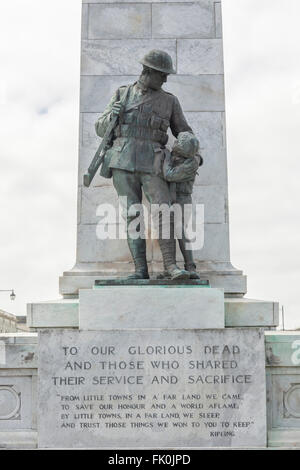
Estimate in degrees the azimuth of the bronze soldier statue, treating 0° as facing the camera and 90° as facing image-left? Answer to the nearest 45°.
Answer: approximately 0°

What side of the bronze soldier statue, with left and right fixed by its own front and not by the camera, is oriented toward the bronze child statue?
left

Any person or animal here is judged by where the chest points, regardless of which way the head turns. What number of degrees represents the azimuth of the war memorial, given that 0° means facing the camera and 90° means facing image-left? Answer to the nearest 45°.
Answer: approximately 0°
